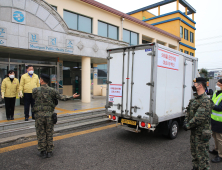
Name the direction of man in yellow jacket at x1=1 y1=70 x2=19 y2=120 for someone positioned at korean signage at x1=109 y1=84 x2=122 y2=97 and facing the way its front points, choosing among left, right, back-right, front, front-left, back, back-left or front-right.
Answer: right

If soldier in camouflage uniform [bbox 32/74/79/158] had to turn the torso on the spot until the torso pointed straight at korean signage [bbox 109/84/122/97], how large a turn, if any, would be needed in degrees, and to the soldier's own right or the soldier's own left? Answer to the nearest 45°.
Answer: approximately 45° to the soldier's own right

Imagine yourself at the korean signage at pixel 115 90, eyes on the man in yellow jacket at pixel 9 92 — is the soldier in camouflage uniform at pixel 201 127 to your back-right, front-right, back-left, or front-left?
back-left

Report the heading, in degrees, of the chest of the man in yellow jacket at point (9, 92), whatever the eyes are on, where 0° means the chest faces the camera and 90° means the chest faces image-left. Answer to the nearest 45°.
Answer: approximately 0°

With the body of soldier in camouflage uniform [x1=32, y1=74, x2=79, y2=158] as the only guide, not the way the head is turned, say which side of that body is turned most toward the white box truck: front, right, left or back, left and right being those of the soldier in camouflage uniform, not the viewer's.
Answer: right

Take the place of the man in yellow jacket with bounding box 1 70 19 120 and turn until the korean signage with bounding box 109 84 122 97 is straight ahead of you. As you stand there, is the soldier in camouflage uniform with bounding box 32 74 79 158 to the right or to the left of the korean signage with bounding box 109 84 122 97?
right

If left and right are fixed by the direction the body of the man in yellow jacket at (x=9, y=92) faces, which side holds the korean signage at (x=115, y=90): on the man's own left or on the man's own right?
on the man's own left

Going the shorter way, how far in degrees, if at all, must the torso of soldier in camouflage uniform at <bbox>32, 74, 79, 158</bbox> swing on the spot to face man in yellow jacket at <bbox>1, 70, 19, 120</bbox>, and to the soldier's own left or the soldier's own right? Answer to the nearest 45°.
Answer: approximately 45° to the soldier's own left

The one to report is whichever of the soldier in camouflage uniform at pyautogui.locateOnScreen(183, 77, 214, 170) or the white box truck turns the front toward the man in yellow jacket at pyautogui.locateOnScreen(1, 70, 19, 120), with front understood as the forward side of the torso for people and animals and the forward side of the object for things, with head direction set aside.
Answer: the soldier in camouflage uniform

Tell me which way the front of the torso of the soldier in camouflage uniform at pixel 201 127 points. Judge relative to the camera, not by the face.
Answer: to the viewer's left

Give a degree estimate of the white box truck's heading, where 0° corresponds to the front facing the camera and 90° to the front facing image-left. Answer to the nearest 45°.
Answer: approximately 225°

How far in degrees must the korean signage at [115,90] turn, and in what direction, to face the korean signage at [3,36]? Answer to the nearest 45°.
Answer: approximately 90° to its right

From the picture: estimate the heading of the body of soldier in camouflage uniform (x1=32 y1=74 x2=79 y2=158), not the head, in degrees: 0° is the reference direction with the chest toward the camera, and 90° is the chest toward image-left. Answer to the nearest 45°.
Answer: approximately 180°

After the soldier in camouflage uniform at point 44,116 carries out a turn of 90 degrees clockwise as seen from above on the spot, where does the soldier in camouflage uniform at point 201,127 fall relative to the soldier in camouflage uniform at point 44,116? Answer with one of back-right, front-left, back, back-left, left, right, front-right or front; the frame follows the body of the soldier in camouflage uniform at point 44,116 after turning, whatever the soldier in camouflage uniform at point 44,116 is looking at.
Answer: front-right
